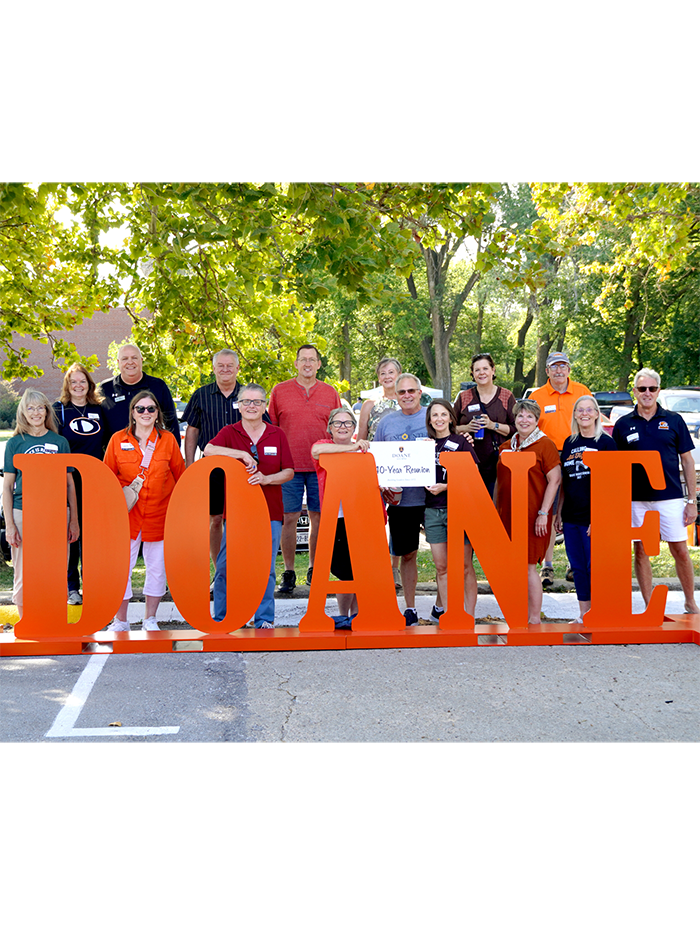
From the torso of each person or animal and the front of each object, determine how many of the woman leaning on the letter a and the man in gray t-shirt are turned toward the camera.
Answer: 2

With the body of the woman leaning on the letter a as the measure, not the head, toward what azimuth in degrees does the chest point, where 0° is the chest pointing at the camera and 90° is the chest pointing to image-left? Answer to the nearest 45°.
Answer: approximately 0°

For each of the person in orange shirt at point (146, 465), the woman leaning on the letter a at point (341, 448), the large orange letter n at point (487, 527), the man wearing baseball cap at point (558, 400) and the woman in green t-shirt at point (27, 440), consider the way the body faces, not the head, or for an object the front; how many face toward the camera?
5

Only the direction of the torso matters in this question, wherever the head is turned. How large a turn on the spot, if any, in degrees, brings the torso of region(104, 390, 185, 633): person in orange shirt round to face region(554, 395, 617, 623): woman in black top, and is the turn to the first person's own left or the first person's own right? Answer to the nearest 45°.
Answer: approximately 90° to the first person's own left

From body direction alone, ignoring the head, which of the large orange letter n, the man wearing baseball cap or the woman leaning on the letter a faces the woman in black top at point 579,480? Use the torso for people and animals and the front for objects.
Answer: the man wearing baseball cap

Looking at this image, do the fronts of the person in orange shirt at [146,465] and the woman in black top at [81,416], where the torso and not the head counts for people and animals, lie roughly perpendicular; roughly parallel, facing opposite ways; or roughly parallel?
roughly parallel

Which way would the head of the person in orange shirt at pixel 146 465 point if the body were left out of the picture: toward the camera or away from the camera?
toward the camera

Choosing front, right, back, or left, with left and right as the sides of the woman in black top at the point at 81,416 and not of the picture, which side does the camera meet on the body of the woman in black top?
front

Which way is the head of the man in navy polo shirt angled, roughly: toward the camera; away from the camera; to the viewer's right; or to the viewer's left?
toward the camera

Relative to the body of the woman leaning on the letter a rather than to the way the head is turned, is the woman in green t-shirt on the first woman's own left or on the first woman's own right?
on the first woman's own right

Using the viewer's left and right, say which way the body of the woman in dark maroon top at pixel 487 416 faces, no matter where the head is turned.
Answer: facing the viewer

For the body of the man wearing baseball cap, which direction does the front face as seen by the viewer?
toward the camera

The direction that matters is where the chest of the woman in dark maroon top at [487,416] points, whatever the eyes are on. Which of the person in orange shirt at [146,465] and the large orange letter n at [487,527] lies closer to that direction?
the large orange letter n

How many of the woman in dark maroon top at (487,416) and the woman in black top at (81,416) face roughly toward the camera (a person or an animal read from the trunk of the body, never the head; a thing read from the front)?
2

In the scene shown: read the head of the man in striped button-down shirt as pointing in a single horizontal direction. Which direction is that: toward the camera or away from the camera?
toward the camera

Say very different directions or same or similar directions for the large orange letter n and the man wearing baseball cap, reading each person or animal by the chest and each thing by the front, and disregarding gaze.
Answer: same or similar directions
